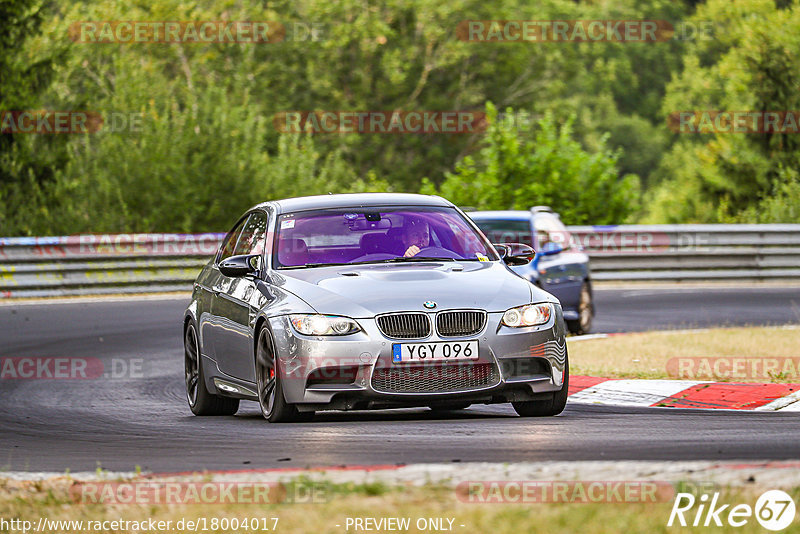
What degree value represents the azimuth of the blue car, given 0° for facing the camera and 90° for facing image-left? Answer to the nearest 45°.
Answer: approximately 45°

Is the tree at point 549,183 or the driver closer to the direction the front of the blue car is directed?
the driver

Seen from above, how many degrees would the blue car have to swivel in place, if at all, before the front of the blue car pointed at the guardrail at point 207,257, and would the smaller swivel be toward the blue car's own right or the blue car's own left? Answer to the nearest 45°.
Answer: approximately 90° to the blue car's own right

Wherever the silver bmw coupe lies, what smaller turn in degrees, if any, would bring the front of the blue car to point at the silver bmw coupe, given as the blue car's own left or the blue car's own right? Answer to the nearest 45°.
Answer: approximately 45° to the blue car's own left

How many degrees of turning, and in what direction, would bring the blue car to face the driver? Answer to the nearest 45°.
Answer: approximately 45° to its left

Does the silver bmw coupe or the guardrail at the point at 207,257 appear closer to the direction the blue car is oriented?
the silver bmw coupe

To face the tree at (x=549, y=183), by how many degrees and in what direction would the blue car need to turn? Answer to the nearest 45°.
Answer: approximately 135° to its right

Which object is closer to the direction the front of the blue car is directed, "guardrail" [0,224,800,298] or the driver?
the driver
